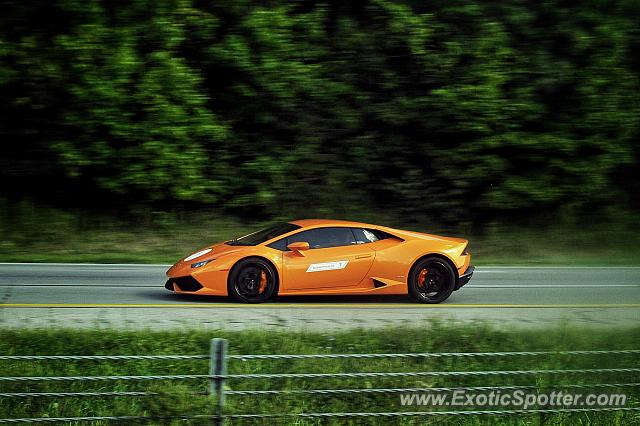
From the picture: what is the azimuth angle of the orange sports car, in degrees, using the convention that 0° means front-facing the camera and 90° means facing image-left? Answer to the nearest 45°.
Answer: approximately 90°
